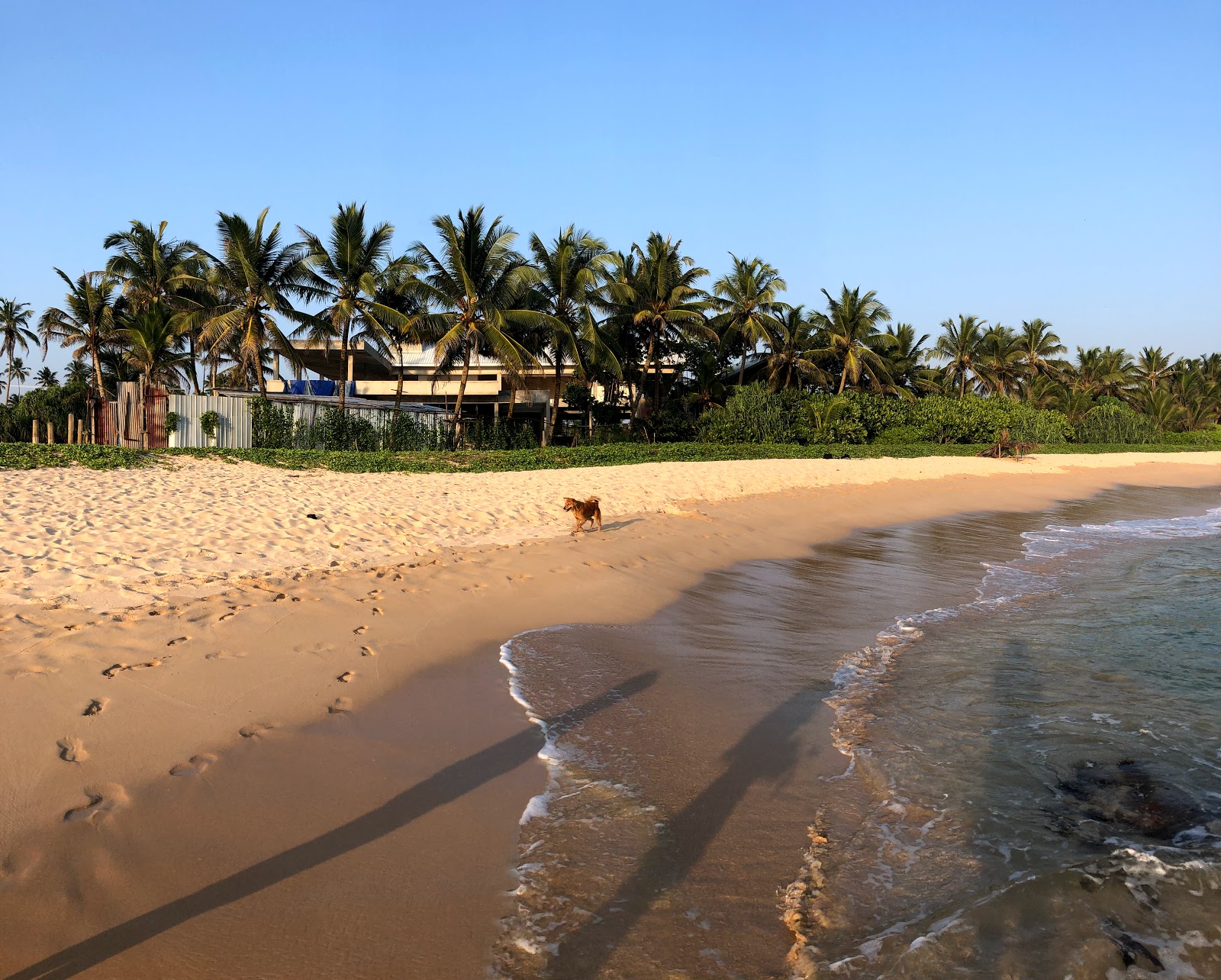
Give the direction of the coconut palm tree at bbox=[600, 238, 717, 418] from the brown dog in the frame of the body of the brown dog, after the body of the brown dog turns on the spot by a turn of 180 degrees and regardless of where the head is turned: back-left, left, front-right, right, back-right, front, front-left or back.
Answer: front-left

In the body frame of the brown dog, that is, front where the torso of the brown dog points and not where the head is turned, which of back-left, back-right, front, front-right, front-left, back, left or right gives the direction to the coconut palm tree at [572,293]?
back-right

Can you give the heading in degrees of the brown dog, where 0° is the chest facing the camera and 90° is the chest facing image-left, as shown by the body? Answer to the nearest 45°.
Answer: approximately 45°

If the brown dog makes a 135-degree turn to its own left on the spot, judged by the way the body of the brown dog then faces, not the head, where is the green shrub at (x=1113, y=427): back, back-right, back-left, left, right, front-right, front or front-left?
front-left

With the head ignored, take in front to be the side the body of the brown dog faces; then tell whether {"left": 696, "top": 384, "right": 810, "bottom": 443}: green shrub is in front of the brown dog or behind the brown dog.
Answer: behind

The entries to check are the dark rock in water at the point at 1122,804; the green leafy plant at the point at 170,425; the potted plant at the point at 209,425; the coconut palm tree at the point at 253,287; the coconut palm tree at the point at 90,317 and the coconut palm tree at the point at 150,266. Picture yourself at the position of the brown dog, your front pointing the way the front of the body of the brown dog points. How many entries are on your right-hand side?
5

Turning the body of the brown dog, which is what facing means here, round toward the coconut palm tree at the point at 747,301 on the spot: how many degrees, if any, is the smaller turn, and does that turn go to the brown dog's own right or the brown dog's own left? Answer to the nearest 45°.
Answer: approximately 135° to the brown dog's own right

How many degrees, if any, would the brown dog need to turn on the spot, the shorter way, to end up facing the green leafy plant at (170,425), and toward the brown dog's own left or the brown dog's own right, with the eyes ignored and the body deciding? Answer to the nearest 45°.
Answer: approximately 90° to the brown dog's own right

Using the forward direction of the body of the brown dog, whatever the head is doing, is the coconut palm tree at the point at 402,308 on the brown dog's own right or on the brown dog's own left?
on the brown dog's own right

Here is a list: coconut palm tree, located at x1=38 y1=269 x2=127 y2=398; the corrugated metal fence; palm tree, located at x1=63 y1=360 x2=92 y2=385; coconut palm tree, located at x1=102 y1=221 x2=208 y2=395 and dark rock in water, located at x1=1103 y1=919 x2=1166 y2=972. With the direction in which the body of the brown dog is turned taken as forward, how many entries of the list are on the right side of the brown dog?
4

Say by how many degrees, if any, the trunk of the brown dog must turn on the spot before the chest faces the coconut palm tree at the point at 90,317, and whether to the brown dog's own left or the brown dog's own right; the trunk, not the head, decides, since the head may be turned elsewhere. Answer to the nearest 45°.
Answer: approximately 90° to the brown dog's own right

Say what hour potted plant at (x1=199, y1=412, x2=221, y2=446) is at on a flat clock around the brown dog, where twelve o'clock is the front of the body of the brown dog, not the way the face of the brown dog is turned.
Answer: The potted plant is roughly at 3 o'clock from the brown dog.

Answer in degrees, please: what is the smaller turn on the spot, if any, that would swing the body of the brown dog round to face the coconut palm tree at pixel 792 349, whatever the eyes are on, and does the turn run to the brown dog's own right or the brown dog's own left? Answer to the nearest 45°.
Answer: approximately 135° to the brown dog's own right
